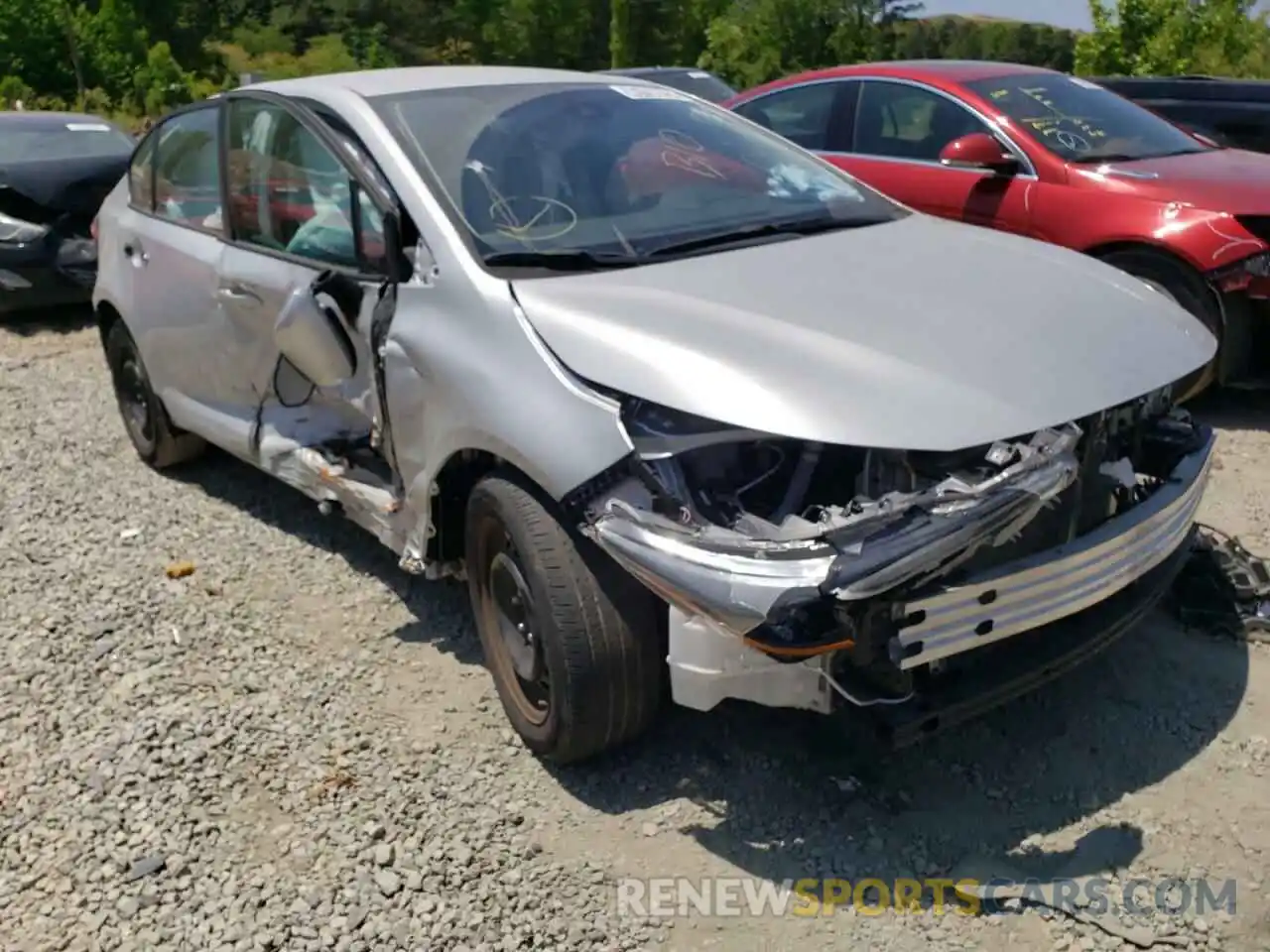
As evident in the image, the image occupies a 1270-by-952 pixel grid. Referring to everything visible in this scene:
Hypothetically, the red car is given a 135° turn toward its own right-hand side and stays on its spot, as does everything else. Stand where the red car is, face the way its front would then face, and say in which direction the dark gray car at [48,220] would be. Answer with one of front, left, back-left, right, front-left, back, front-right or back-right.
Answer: front

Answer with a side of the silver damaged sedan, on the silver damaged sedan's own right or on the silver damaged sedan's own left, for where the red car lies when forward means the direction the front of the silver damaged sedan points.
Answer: on the silver damaged sedan's own left

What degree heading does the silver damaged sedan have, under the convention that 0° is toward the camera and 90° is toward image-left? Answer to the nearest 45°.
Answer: approximately 315°

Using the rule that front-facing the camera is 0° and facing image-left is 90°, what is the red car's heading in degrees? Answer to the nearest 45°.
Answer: approximately 315°

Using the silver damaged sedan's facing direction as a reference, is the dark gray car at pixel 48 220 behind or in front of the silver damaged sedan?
behind
